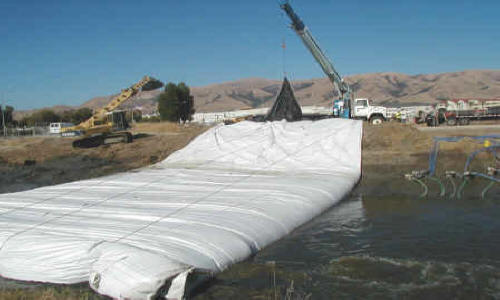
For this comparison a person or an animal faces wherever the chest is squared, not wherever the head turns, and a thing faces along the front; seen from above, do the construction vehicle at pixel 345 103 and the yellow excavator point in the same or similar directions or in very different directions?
same or similar directions

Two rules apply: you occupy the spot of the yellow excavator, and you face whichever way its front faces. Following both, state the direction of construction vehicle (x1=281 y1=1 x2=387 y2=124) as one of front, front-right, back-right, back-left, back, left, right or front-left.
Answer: front

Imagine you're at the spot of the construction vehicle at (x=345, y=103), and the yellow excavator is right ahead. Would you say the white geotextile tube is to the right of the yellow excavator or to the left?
left

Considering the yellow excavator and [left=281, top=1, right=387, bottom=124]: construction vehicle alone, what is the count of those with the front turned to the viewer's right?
2

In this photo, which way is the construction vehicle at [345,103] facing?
to the viewer's right

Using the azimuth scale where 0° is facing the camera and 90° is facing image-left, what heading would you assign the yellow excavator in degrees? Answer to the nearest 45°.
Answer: approximately 270°

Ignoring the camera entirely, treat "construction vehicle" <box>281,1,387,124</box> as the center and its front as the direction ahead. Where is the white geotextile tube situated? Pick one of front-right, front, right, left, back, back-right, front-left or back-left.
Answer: right

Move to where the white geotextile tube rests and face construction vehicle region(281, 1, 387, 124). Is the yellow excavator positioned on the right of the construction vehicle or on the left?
left

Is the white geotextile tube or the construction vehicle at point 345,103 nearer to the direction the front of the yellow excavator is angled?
the construction vehicle
